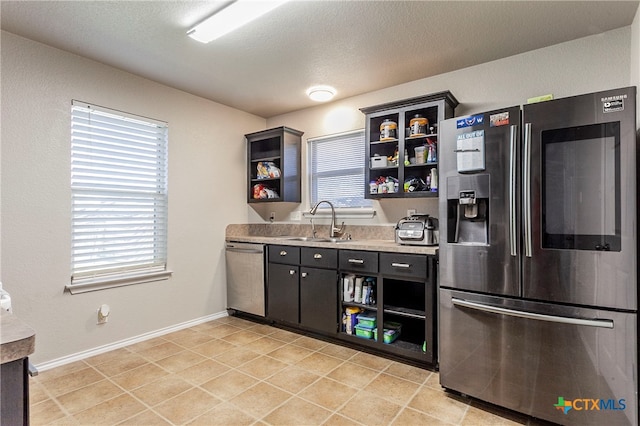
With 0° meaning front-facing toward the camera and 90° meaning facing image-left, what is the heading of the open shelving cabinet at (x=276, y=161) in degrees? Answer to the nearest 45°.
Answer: approximately 45°

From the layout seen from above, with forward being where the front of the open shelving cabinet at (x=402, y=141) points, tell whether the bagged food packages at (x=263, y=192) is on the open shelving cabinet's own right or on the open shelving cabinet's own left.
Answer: on the open shelving cabinet's own right

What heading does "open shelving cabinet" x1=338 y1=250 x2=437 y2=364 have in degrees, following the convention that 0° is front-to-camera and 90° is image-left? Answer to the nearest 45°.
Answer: approximately 45°

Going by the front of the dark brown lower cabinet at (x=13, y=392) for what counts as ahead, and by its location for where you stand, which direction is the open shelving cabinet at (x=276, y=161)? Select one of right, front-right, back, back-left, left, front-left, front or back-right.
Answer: front-left

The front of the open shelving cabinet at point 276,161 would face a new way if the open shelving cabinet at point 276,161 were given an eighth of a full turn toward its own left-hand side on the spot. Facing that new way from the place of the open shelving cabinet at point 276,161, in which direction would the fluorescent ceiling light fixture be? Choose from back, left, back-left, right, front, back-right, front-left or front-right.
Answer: front

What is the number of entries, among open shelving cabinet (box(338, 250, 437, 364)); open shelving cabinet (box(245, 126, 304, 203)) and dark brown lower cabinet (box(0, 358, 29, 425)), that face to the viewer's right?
1

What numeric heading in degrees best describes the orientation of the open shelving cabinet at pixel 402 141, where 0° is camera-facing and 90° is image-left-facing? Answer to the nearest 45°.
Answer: approximately 45°

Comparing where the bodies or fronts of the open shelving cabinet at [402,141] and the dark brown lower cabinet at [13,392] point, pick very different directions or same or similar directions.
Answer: very different directions

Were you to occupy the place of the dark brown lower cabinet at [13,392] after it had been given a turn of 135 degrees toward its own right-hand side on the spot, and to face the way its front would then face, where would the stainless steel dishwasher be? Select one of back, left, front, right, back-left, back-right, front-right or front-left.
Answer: back

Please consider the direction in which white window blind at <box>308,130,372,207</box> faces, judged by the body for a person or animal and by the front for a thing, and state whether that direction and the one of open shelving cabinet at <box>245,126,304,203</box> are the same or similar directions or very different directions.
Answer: same or similar directions

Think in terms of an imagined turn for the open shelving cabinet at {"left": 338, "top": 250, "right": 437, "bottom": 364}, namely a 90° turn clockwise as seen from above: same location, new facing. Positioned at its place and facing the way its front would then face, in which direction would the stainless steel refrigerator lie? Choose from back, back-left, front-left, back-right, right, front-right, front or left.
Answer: back

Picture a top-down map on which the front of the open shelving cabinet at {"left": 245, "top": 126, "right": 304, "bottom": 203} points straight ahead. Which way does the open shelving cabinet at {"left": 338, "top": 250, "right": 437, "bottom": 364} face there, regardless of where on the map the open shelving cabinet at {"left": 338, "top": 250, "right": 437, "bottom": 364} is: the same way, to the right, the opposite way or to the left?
the same way

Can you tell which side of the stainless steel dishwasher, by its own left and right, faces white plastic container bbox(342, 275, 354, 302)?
left

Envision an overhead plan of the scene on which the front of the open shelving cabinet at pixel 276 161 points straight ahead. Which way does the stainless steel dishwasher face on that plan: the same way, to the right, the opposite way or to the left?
the same way

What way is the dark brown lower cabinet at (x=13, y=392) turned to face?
to the viewer's right

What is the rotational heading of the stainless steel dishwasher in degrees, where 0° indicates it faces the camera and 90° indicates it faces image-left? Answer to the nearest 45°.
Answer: approximately 45°

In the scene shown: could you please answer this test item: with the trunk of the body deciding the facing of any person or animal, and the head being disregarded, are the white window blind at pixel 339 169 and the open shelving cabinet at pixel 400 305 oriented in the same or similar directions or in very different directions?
same or similar directions
